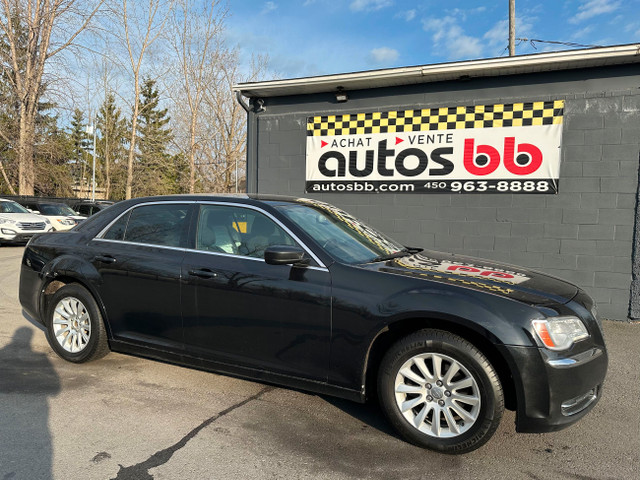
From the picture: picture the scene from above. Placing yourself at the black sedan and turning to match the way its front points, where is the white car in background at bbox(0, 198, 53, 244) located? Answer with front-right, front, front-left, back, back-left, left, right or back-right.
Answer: back

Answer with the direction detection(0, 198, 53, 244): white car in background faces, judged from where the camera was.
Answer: facing the viewer and to the right of the viewer

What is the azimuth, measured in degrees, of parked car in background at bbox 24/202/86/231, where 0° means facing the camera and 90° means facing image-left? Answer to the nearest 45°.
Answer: approximately 315°

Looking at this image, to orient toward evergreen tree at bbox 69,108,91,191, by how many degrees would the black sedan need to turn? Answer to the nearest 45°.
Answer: approximately 180°

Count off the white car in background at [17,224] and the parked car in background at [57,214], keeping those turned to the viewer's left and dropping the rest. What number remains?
0

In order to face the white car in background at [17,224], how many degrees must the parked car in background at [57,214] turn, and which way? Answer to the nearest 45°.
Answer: approximately 90° to its right
